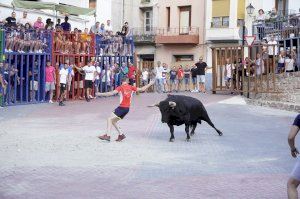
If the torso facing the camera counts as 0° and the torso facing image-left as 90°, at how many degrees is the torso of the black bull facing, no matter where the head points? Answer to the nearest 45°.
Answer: approximately 45°

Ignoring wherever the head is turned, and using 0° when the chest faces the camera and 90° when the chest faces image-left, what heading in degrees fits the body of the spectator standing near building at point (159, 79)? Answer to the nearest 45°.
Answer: approximately 0°

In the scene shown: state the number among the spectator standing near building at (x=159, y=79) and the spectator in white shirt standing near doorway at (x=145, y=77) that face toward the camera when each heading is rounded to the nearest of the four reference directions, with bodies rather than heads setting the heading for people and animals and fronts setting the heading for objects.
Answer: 2

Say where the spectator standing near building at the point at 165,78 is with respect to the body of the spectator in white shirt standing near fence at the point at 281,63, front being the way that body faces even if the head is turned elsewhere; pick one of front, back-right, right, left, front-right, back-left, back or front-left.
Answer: right

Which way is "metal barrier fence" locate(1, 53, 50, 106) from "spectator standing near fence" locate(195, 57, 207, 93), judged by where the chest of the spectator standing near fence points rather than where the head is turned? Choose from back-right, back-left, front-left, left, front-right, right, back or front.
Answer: front-right

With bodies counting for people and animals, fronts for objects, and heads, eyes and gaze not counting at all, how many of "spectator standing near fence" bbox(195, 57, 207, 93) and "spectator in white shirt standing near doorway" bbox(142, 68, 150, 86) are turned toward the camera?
2

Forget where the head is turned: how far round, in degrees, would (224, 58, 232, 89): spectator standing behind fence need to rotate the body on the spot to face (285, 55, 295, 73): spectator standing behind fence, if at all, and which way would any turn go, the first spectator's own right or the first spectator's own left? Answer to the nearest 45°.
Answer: approximately 45° to the first spectator's own left

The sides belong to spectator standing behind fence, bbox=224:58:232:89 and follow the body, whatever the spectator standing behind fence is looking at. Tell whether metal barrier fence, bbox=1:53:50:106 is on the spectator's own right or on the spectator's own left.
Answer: on the spectator's own right

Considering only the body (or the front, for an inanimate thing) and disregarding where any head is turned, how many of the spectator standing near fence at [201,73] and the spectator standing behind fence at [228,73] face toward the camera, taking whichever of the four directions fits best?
2

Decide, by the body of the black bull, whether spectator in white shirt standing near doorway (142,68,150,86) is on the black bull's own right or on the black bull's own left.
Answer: on the black bull's own right

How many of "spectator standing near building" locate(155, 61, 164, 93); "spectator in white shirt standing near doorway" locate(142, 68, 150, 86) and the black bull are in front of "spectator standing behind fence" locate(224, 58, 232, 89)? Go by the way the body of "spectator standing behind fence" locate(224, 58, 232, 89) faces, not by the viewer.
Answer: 1
